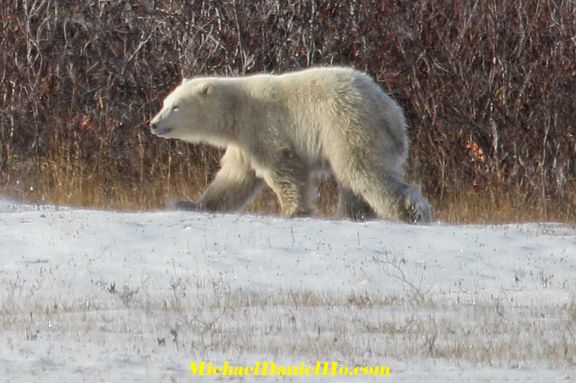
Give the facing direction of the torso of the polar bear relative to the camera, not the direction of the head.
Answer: to the viewer's left
